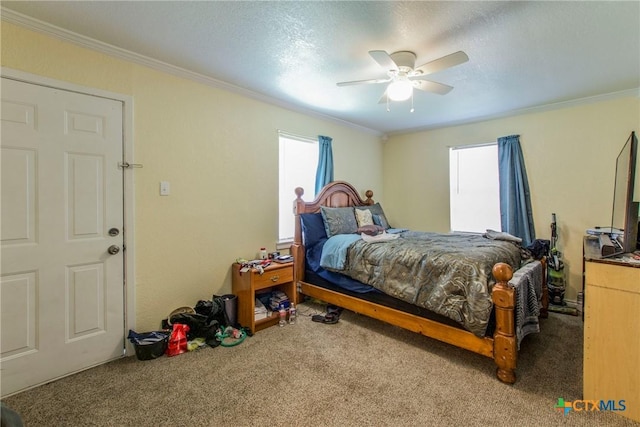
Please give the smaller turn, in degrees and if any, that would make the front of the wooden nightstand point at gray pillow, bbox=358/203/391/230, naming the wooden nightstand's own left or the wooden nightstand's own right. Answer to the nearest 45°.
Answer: approximately 90° to the wooden nightstand's own left

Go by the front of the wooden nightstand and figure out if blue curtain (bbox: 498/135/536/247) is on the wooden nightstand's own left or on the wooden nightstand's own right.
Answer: on the wooden nightstand's own left

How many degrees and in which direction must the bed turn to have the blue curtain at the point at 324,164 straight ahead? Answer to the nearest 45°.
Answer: approximately 180°

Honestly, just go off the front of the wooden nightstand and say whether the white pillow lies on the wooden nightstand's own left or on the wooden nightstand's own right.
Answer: on the wooden nightstand's own left

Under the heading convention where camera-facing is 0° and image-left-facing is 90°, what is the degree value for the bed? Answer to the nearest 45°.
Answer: approximately 315°

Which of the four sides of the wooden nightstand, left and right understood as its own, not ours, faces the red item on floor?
right

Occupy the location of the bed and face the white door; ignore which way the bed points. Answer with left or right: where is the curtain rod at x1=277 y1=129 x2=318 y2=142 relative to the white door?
right

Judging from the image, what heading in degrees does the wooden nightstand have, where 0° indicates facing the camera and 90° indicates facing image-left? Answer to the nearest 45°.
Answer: approximately 315°
